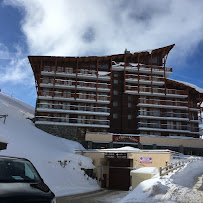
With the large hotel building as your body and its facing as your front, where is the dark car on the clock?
The dark car is roughly at 12 o'clock from the large hotel building.

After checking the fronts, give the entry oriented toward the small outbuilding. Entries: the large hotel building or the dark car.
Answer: the large hotel building

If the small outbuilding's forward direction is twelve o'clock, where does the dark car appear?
The dark car is roughly at 12 o'clock from the small outbuilding.

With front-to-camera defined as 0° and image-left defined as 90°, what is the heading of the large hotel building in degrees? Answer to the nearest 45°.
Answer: approximately 0°

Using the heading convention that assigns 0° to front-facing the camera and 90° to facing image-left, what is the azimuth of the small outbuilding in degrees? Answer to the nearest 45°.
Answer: approximately 0°

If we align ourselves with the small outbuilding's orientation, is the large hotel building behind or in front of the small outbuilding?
behind
